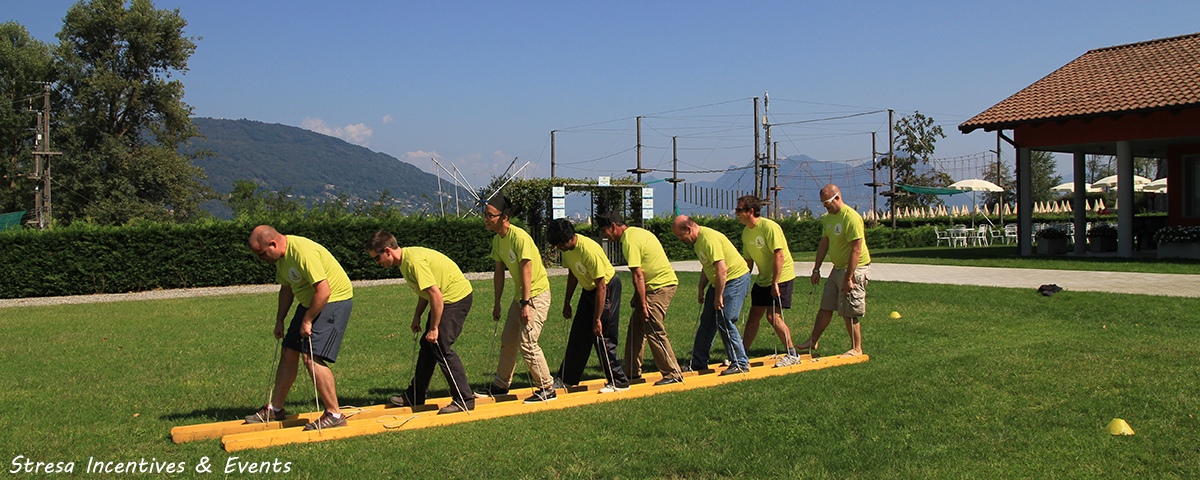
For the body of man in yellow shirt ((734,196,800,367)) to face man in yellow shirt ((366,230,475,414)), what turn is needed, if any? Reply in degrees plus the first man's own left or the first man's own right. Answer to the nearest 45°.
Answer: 0° — they already face them

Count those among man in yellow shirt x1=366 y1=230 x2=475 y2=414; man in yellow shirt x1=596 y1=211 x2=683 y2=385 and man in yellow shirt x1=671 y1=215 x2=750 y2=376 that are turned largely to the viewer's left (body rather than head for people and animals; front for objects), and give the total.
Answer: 3

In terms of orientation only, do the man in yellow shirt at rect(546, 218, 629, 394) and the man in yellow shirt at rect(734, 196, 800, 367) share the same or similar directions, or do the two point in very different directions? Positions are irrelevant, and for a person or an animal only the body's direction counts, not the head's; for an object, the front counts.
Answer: same or similar directions

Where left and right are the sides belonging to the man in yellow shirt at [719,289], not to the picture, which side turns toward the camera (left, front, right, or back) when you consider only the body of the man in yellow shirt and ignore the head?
left

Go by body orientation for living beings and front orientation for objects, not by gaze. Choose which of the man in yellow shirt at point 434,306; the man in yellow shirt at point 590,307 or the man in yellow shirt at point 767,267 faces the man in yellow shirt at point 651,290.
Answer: the man in yellow shirt at point 767,267

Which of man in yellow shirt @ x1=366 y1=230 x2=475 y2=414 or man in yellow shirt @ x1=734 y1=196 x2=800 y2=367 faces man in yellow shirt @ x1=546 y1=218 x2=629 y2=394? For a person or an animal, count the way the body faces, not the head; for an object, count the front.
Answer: man in yellow shirt @ x1=734 y1=196 x2=800 y2=367

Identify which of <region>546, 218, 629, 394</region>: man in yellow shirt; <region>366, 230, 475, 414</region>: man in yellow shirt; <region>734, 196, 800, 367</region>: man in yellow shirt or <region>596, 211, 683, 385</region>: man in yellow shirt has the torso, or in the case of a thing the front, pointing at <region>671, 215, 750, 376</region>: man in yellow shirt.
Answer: <region>734, 196, 800, 367</region>: man in yellow shirt

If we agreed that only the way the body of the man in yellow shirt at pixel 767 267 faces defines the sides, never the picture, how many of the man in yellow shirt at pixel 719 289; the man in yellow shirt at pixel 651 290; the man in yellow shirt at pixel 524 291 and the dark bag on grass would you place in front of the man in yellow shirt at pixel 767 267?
3

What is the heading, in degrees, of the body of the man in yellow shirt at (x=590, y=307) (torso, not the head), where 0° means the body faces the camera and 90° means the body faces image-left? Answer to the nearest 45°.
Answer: approximately 45°

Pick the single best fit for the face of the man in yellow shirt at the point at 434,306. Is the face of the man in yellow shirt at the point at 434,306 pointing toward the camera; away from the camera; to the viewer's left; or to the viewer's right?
to the viewer's left

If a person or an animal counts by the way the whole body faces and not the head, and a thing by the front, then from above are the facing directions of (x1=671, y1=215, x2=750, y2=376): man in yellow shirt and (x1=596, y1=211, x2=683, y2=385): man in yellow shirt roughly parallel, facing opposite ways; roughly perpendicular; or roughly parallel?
roughly parallel

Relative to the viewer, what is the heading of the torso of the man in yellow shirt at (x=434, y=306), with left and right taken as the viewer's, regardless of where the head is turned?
facing to the left of the viewer

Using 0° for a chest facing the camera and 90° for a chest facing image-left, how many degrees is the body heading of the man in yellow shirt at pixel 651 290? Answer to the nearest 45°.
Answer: approximately 90°

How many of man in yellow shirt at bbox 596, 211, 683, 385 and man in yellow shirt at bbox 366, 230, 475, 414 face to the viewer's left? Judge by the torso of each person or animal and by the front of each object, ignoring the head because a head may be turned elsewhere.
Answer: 2

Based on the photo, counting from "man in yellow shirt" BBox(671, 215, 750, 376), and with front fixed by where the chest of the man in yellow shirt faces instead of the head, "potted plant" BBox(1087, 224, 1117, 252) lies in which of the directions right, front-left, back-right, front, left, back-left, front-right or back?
back-right

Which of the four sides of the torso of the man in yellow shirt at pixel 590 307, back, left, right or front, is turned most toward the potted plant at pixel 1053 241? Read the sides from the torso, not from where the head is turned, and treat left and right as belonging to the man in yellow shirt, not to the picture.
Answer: back

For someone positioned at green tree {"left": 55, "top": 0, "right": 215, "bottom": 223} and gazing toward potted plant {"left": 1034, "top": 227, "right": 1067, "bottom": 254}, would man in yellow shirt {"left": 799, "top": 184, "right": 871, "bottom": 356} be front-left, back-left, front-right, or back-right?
front-right

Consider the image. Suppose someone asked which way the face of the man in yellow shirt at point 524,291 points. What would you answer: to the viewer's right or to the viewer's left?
to the viewer's left

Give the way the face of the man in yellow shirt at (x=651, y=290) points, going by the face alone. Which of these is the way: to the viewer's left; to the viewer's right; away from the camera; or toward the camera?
to the viewer's left

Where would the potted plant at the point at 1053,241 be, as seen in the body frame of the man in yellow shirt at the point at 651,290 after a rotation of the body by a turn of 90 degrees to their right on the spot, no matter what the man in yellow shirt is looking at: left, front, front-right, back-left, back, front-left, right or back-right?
front-right

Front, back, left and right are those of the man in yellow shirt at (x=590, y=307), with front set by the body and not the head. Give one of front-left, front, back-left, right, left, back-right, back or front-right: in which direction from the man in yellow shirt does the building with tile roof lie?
back
